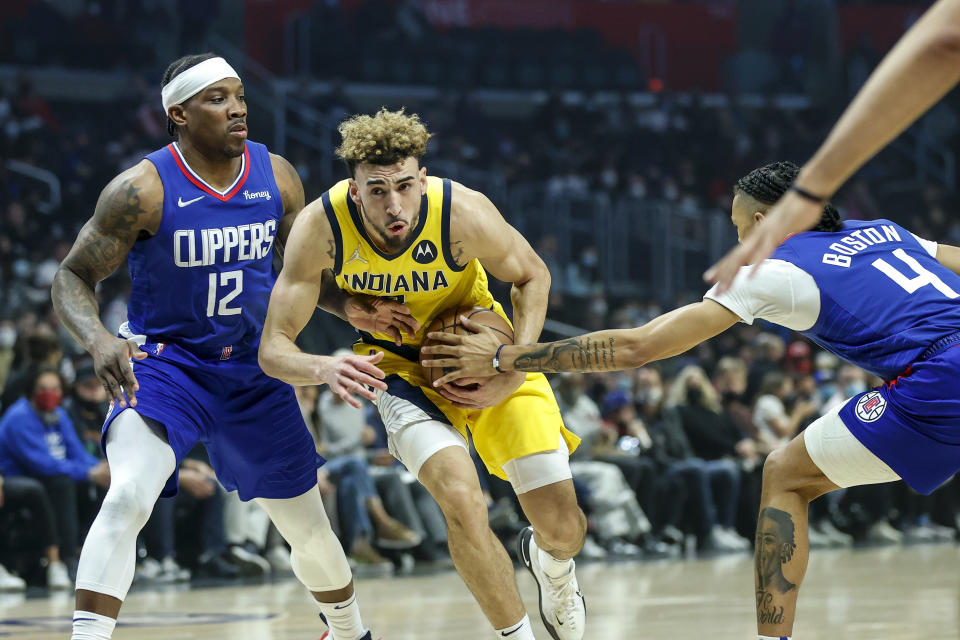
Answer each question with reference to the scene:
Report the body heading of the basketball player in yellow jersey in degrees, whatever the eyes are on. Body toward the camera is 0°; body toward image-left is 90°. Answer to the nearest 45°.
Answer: approximately 0°

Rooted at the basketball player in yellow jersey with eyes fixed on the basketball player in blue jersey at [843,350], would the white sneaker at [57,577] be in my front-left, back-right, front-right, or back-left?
back-left

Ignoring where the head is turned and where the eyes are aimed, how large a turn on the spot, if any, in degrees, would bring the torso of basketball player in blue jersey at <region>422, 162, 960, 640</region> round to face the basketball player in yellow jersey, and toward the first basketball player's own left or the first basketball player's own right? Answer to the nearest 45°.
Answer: approximately 45° to the first basketball player's own left

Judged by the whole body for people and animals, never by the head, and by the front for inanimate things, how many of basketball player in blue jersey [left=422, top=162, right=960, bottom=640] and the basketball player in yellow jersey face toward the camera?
1

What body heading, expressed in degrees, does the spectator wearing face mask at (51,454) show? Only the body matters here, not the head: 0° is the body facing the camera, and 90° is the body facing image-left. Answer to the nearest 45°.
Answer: approximately 315°

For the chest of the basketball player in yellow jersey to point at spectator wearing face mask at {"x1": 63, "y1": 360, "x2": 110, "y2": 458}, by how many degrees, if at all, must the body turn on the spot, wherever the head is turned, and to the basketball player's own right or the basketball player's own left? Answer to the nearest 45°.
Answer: approximately 135° to the basketball player's own right

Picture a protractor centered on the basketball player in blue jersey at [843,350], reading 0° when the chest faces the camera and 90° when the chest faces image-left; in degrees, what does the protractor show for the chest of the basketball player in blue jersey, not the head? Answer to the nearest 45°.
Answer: approximately 135°

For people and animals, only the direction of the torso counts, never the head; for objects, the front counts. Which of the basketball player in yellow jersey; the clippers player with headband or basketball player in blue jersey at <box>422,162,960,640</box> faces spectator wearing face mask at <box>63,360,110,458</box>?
the basketball player in blue jersey

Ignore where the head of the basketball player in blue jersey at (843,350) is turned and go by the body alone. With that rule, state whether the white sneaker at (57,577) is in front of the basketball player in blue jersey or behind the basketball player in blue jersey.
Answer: in front
